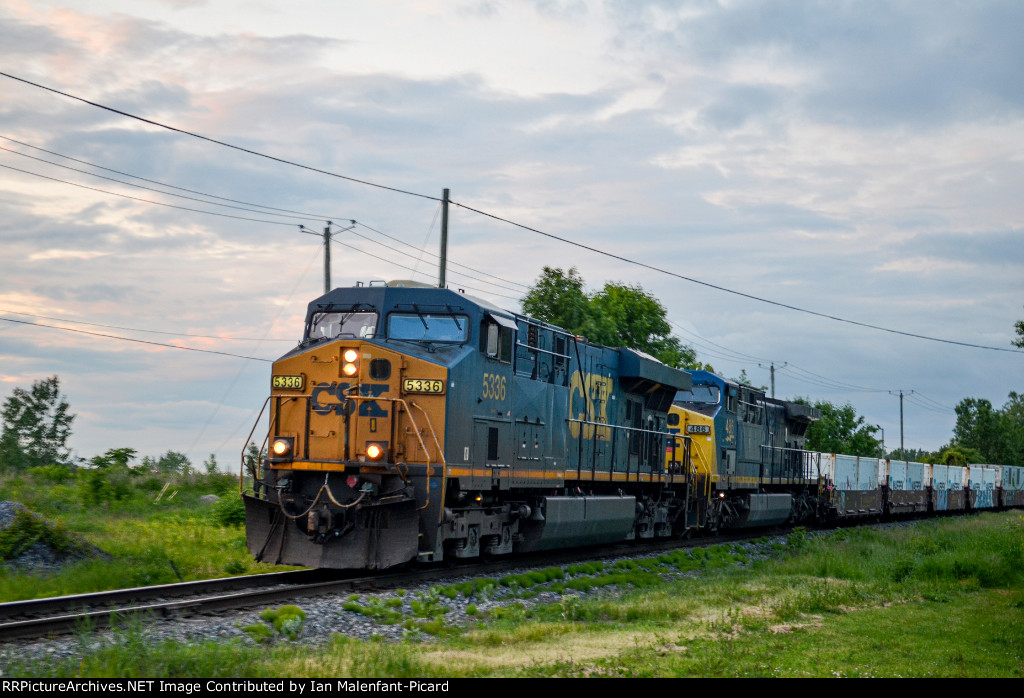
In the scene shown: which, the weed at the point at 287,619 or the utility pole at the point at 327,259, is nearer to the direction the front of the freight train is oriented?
the weed

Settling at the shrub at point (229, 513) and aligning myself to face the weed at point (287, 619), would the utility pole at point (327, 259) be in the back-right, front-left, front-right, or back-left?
back-left

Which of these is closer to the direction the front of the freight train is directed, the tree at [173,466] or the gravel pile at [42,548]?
the gravel pile

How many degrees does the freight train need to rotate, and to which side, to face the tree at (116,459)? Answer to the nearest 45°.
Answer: approximately 90° to its right

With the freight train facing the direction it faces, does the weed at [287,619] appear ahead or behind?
ahead

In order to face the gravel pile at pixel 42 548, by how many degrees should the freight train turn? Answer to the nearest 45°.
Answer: approximately 45° to its right

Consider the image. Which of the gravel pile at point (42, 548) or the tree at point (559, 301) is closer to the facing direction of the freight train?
the gravel pile

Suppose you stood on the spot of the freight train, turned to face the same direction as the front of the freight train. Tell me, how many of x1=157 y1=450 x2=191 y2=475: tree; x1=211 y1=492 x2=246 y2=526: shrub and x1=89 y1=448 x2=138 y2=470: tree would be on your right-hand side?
3

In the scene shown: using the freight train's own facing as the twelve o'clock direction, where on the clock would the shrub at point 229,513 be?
The shrub is roughly at 3 o'clock from the freight train.

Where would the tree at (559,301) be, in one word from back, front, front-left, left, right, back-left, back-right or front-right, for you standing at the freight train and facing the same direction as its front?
back-right

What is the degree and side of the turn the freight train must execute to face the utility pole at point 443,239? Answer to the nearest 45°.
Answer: approximately 135° to its right

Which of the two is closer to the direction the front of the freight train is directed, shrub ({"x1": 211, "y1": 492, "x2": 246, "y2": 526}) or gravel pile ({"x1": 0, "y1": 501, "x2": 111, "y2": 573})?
the gravel pile

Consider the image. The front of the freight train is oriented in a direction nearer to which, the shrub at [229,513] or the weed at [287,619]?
the weed
